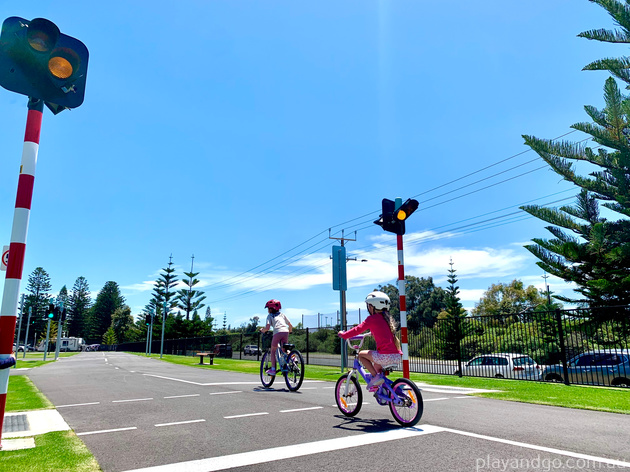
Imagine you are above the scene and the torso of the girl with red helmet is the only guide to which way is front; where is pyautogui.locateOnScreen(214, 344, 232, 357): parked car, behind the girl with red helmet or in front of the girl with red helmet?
in front

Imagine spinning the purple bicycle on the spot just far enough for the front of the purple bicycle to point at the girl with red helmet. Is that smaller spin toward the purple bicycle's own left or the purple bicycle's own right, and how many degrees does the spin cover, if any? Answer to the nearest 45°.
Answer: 0° — it already faces them

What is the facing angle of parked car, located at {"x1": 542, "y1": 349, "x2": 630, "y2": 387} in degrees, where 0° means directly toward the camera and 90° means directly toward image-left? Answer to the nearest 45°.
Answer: approximately 90°

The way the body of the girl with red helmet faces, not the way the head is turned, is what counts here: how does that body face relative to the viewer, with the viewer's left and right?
facing away from the viewer and to the left of the viewer

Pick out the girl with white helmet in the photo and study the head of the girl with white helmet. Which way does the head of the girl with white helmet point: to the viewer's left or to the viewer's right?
to the viewer's left

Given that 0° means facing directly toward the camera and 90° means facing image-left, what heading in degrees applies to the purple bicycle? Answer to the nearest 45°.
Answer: approximately 135°

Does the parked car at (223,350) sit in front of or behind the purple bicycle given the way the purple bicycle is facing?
in front
